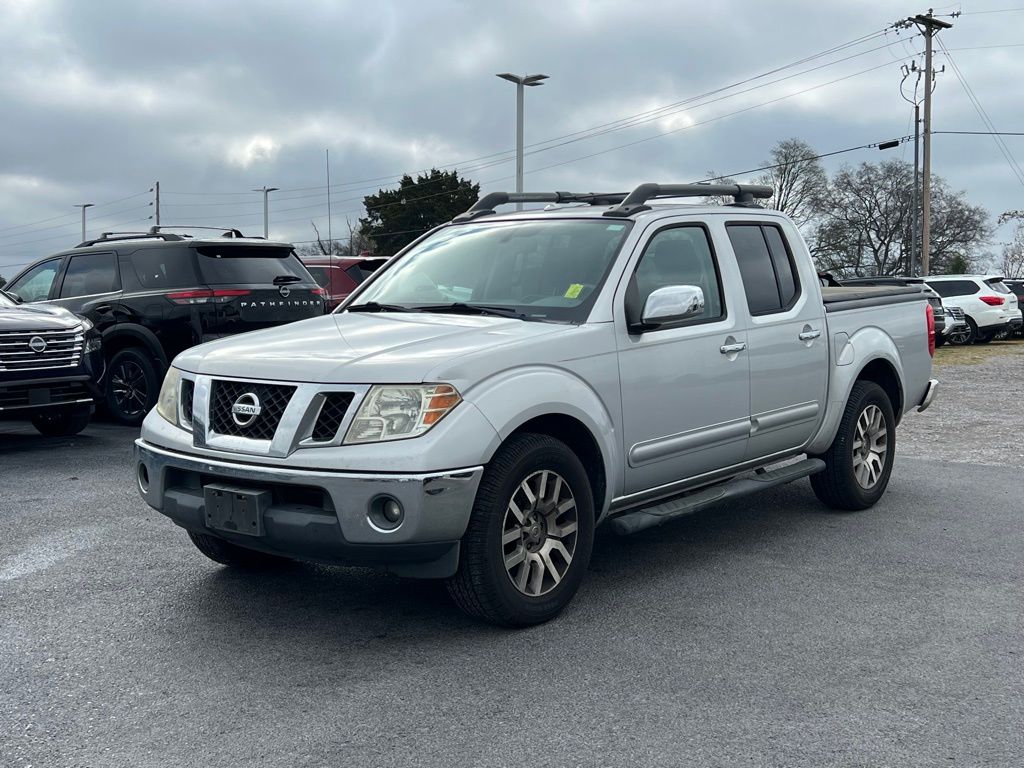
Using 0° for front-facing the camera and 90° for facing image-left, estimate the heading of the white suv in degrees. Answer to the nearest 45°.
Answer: approximately 135°

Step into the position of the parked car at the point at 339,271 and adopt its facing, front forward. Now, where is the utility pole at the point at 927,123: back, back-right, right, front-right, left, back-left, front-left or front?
right

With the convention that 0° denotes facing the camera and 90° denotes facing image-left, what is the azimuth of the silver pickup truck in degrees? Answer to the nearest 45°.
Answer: approximately 45°

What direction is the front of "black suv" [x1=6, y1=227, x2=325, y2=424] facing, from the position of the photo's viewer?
facing away from the viewer and to the left of the viewer

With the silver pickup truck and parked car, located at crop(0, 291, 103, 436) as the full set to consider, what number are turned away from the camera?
0

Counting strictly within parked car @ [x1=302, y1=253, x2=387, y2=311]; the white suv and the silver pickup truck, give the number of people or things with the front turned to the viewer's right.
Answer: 0

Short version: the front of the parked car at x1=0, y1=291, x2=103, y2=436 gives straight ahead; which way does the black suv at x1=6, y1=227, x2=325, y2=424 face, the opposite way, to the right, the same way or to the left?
the opposite way

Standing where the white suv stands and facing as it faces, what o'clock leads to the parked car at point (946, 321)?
The parked car is roughly at 9 o'clock from the white suv.

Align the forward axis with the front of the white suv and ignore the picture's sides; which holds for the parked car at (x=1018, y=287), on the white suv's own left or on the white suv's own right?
on the white suv's own right

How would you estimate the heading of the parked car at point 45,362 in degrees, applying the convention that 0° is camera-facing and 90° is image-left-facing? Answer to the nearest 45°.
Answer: approximately 315°

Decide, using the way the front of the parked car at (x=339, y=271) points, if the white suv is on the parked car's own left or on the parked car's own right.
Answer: on the parked car's own right

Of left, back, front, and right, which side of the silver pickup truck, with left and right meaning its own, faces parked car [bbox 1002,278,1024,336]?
back

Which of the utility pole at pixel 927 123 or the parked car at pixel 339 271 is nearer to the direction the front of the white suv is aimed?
the utility pole
